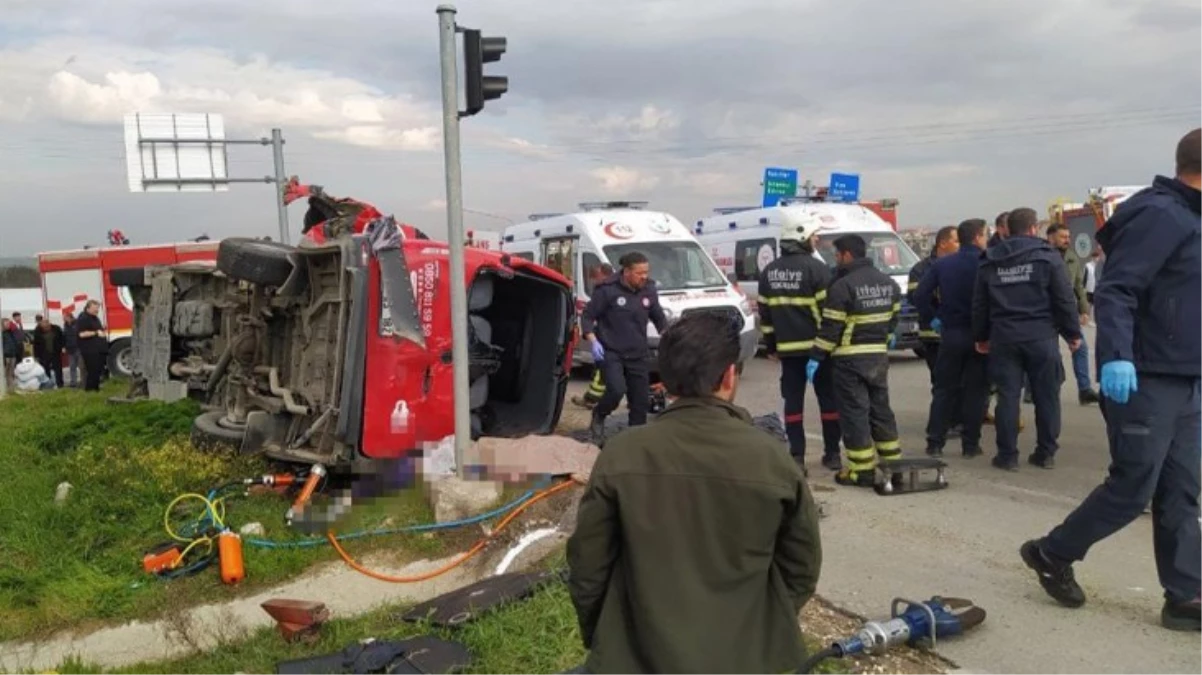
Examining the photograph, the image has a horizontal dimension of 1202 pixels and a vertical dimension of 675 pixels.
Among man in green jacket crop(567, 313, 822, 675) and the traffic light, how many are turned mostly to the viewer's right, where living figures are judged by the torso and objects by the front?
1

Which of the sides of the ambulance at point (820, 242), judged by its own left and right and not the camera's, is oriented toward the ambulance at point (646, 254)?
right

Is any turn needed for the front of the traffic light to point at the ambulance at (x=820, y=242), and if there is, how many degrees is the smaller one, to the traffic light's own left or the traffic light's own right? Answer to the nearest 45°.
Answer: approximately 45° to the traffic light's own left

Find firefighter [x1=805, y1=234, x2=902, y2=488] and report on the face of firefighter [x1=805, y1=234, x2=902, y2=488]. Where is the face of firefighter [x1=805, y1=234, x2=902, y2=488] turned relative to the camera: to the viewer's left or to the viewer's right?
to the viewer's left

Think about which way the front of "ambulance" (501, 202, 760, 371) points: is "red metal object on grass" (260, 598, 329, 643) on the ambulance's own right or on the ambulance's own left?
on the ambulance's own right

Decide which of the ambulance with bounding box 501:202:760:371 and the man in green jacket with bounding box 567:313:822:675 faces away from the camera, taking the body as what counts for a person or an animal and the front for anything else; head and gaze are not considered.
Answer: the man in green jacket

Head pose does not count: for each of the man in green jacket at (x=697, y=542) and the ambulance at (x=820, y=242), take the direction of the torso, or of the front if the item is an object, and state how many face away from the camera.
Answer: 1

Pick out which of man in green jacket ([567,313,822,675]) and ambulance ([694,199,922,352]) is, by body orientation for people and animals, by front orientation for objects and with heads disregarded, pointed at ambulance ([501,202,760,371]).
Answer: the man in green jacket

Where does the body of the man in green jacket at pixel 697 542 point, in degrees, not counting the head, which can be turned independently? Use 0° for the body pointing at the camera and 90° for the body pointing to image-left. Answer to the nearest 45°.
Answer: approximately 180°

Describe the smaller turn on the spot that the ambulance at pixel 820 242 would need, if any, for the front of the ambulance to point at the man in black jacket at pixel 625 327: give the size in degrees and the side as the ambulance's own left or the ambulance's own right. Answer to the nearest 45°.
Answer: approximately 45° to the ambulance's own right

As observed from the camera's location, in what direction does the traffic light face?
facing to the right of the viewer

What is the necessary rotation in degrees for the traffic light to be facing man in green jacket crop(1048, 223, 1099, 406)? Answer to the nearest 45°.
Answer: approximately 45° to its left
